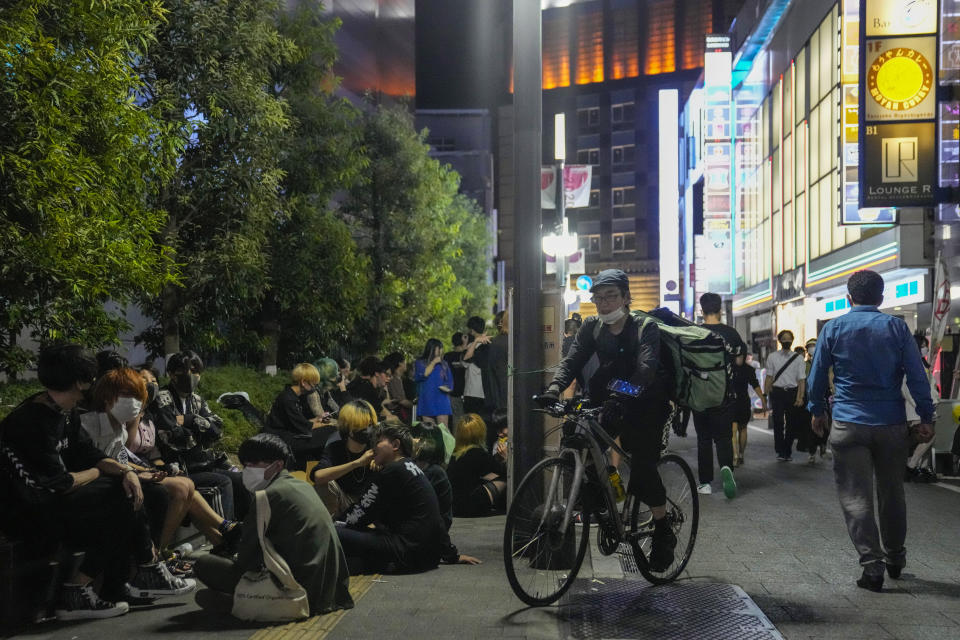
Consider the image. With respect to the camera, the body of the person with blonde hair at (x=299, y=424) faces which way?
to the viewer's right

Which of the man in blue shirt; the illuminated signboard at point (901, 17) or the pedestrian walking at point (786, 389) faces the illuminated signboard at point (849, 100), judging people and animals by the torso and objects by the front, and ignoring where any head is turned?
the man in blue shirt

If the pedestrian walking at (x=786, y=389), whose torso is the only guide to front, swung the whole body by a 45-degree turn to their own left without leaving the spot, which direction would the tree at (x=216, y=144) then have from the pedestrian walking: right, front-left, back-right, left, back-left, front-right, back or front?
back-right

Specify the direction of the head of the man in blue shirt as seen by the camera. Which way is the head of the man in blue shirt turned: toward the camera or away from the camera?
away from the camera

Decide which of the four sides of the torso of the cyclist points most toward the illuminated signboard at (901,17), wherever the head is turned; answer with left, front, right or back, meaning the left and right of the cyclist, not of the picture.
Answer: back

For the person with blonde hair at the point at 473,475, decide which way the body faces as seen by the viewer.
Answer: away from the camera

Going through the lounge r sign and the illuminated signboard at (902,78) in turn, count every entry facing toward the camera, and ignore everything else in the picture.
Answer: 2

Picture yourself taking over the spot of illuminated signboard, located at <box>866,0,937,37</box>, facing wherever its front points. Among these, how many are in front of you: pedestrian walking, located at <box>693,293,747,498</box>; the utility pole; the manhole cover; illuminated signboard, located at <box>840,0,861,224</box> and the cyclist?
4

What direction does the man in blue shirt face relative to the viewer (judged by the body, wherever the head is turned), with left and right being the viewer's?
facing away from the viewer
